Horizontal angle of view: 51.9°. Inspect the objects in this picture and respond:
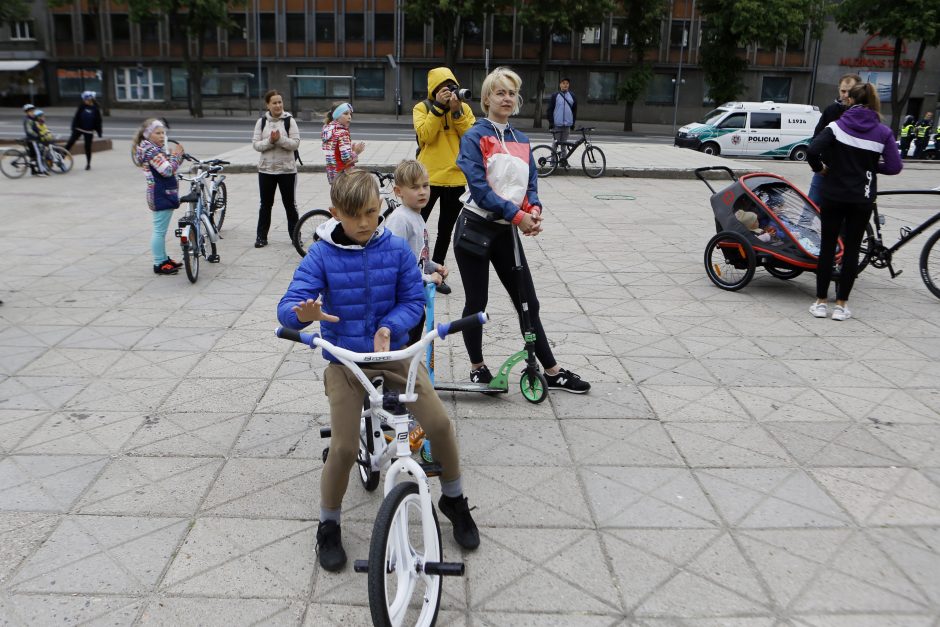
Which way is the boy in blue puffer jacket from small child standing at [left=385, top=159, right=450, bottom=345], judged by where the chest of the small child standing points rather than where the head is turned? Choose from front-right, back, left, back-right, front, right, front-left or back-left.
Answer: front-right

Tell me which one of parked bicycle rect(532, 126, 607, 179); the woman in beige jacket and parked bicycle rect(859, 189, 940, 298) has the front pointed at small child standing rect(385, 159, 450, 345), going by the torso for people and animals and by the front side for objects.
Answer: the woman in beige jacket

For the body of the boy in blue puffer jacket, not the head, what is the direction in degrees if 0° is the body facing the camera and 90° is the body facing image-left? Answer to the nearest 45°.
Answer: approximately 0°

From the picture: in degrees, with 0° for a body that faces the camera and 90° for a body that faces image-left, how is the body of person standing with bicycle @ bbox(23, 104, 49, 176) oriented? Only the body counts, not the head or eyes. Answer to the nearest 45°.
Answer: approximately 270°

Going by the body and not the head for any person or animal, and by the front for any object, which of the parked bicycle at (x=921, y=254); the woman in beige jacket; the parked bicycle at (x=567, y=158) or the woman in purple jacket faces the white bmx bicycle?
the woman in beige jacket

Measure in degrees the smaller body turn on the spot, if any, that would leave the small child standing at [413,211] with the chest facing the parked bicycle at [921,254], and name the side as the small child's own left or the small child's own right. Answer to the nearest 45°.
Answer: approximately 90° to the small child's own left

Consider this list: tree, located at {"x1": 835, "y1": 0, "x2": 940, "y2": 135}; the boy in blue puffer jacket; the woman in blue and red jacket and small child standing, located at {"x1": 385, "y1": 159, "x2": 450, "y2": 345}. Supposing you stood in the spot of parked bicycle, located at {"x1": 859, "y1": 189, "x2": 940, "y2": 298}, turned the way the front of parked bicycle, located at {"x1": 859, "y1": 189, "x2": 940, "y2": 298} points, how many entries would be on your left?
1

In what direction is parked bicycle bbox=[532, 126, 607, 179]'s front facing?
to the viewer's right

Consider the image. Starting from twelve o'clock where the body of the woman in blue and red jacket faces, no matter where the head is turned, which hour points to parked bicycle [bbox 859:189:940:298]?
The parked bicycle is roughly at 9 o'clock from the woman in blue and red jacket.

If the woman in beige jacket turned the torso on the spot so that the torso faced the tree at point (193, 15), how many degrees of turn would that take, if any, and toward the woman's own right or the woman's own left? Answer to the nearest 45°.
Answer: approximately 180°

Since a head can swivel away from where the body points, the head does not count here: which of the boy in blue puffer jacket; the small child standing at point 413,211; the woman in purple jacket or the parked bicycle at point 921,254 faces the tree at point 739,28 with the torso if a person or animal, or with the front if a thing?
the woman in purple jacket
